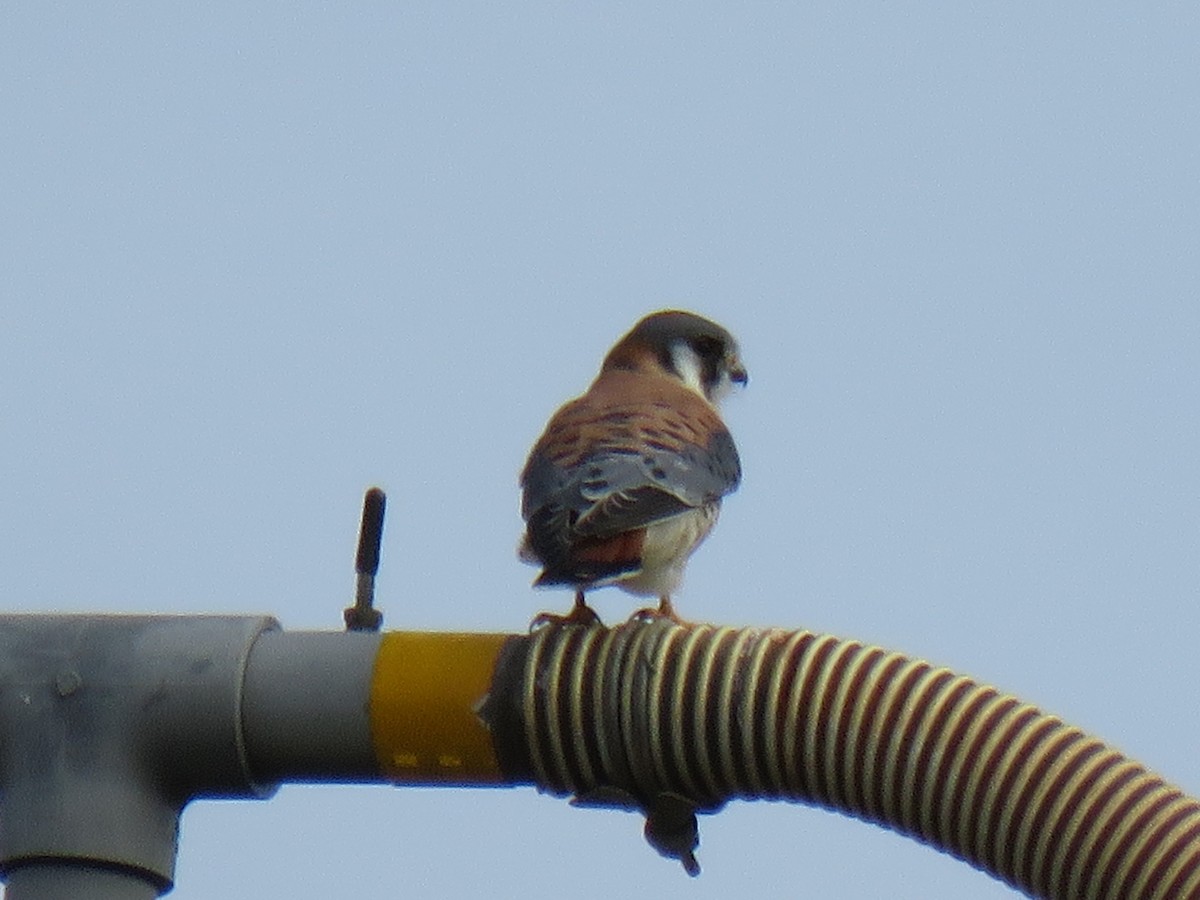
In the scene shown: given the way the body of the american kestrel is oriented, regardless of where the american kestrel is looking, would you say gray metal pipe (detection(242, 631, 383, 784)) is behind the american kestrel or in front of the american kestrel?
behind

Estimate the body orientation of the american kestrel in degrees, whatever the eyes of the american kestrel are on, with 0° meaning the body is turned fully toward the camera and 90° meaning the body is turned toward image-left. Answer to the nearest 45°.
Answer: approximately 225°

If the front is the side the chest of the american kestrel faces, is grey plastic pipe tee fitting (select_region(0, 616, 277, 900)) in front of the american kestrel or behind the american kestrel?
behind
